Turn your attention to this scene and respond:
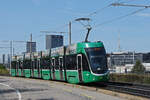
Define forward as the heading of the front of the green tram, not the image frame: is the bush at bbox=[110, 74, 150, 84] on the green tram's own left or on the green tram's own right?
on the green tram's own left
